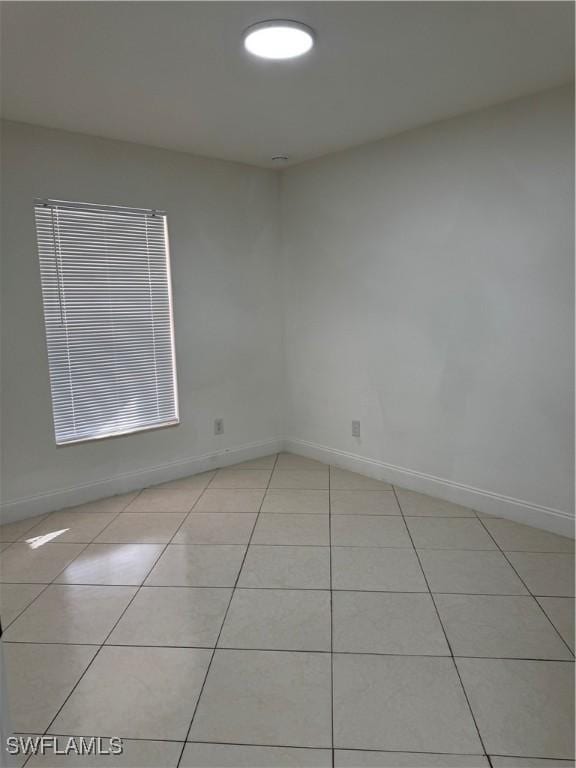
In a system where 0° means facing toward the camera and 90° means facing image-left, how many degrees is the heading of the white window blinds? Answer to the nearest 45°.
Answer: approximately 315°

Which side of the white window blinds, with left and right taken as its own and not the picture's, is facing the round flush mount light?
front
